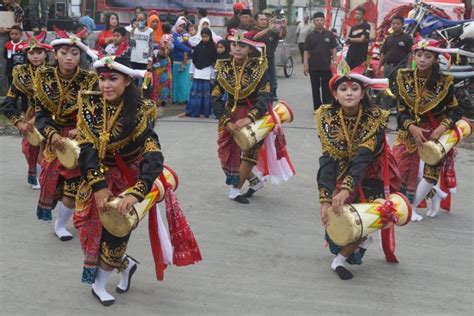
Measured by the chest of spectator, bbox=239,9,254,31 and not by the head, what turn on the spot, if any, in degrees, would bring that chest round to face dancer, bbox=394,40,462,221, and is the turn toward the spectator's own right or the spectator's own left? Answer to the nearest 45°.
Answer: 0° — they already face them

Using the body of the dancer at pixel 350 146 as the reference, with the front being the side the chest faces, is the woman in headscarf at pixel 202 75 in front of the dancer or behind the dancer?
behind

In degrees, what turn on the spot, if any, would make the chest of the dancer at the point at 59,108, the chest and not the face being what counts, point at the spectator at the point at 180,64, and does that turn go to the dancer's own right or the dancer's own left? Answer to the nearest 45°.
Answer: approximately 180°

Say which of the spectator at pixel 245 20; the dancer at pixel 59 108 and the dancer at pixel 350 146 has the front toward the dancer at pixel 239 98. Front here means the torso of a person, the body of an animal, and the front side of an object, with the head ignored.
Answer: the spectator

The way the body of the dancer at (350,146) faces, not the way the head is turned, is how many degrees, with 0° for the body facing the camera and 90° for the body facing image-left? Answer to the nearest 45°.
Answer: approximately 0°

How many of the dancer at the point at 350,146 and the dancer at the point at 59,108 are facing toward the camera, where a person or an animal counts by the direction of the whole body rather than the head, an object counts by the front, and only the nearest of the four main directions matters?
2

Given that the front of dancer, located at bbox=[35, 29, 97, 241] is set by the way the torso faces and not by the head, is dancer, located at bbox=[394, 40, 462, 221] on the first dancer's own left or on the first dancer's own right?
on the first dancer's own left

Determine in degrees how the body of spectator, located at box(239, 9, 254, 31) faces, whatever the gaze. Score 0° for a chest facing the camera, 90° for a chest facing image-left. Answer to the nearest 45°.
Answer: approximately 0°

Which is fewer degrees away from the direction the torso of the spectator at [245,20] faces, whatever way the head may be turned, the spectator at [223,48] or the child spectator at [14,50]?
the spectator

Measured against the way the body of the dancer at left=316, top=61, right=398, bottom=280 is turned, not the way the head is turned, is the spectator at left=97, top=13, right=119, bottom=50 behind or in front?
behind

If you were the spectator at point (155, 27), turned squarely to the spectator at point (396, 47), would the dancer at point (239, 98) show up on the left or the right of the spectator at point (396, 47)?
right

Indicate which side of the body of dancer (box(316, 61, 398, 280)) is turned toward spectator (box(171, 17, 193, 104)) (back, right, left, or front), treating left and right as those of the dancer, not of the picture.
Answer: back
